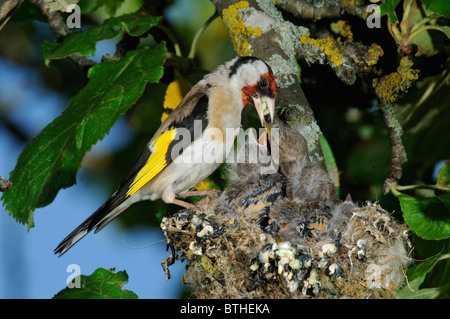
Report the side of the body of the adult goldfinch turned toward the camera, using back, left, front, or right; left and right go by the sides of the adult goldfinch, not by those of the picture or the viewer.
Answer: right

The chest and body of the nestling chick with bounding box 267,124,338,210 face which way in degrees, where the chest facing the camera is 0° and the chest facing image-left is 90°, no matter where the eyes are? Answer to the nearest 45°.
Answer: approximately 90°

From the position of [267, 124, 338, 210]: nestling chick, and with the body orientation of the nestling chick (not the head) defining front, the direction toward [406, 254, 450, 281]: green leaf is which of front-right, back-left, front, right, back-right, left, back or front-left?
back-left

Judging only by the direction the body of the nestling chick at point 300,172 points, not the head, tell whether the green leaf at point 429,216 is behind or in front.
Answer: behind

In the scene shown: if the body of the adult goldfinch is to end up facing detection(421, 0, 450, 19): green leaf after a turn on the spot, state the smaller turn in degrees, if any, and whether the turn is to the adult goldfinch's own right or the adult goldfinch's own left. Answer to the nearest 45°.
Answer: approximately 45° to the adult goldfinch's own right

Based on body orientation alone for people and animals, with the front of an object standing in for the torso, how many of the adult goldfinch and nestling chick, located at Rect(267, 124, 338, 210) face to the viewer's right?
1

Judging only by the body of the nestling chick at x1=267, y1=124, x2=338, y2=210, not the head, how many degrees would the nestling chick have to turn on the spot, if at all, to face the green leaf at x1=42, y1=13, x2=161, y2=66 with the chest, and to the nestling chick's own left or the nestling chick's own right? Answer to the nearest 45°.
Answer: approximately 45° to the nestling chick's own right

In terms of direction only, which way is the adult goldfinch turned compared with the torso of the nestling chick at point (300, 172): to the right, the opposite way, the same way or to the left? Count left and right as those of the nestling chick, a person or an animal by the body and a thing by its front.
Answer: the opposite way
